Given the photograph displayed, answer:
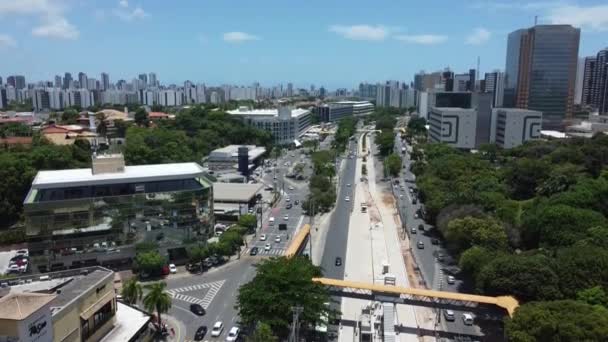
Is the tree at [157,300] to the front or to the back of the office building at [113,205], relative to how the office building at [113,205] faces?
to the front

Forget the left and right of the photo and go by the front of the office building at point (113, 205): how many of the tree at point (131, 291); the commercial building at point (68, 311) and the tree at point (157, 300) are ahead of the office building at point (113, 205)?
3

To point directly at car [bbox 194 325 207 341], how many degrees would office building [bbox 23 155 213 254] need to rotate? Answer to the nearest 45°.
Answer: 0° — it already faces it

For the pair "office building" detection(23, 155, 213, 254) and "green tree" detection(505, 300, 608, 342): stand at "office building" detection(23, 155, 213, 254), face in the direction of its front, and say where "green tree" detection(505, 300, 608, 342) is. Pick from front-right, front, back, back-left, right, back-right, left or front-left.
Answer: front-left

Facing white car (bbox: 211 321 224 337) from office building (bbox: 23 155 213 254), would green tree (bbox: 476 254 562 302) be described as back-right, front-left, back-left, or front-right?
front-left

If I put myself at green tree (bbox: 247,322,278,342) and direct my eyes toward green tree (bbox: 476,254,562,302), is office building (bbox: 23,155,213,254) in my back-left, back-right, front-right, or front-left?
back-left

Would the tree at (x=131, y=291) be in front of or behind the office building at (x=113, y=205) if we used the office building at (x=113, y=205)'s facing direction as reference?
in front

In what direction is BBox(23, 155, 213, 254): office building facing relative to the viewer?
toward the camera
